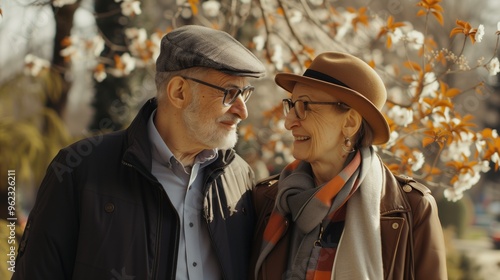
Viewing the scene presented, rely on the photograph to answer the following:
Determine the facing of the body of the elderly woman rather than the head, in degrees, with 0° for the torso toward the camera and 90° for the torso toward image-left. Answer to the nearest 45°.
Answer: approximately 45°

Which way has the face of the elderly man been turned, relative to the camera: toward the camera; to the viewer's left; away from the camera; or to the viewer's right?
to the viewer's right

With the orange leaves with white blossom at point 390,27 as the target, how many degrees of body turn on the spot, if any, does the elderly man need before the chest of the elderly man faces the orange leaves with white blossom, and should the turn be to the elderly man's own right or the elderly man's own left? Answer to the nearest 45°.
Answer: approximately 90° to the elderly man's own left

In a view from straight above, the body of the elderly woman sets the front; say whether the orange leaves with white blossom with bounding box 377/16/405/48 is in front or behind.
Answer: behind
